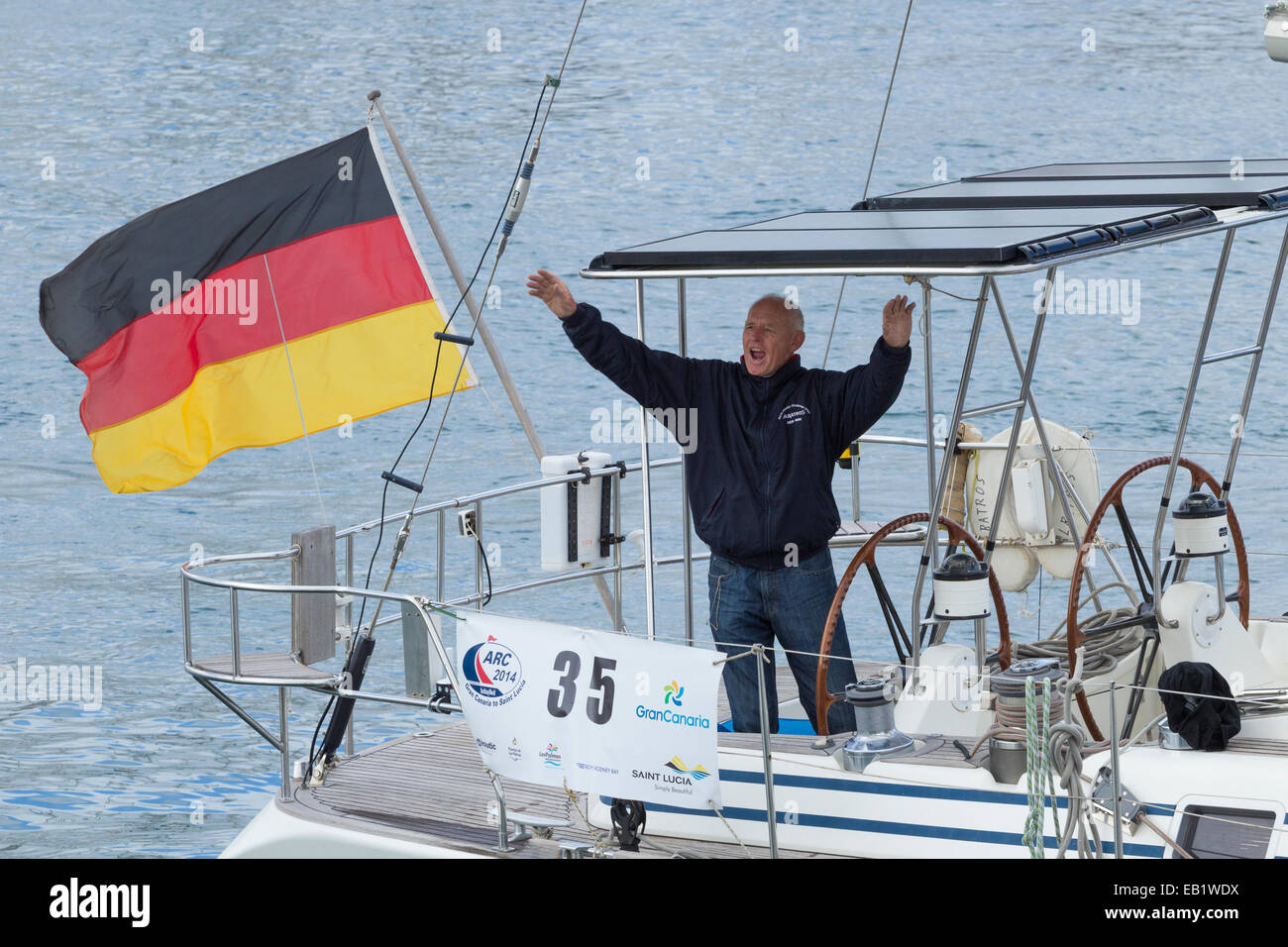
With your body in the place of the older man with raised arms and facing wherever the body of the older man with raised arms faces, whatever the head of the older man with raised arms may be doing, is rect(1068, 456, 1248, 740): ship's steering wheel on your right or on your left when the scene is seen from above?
on your left

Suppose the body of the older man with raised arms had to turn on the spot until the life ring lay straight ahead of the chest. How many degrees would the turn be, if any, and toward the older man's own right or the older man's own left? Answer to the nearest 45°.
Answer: approximately 135° to the older man's own left

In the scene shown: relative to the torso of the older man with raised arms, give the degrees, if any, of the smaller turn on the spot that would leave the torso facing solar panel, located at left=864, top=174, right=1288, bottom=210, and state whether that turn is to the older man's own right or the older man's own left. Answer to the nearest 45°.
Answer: approximately 135° to the older man's own left

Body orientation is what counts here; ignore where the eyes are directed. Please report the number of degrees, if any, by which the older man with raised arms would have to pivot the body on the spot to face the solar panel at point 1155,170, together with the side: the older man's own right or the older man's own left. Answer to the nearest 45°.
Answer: approximately 135° to the older man's own left

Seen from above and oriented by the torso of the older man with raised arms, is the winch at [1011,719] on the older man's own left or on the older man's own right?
on the older man's own left

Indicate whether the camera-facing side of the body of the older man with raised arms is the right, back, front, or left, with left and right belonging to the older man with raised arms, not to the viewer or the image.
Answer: front

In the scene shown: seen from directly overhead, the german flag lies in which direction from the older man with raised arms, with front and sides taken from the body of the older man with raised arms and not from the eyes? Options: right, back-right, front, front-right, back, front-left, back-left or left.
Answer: back-right

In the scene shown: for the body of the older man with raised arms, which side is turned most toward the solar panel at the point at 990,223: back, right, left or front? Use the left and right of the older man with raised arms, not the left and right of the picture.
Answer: left

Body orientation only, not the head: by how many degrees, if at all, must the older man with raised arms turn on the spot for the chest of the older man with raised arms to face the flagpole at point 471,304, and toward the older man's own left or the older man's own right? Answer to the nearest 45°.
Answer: approximately 135° to the older man's own right
